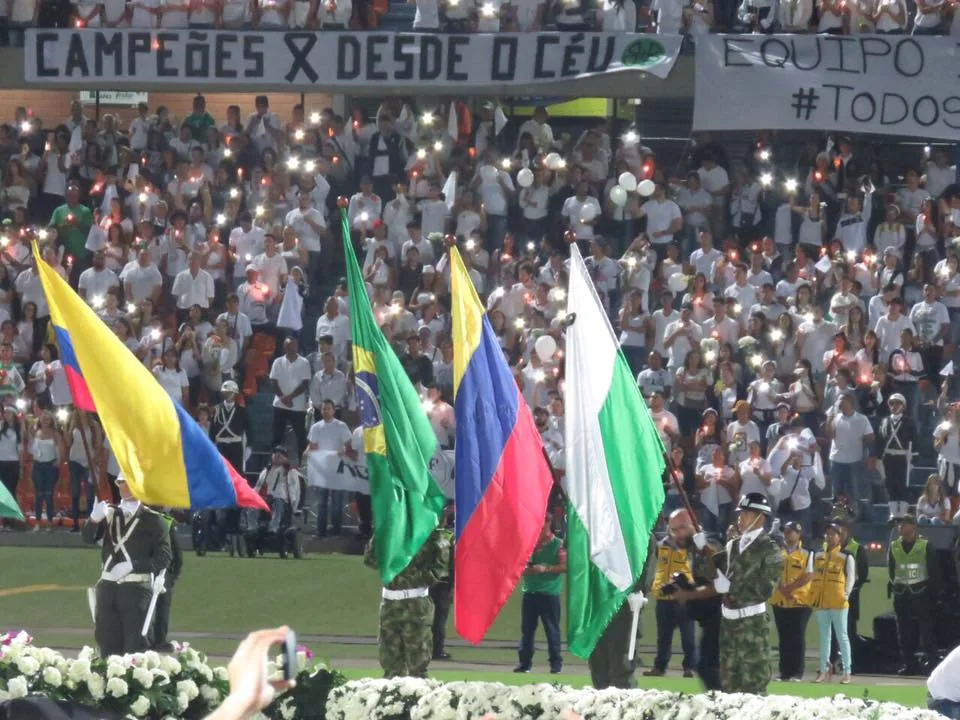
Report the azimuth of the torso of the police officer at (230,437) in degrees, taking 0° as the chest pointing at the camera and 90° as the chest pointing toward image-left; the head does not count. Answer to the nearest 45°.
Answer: approximately 0°

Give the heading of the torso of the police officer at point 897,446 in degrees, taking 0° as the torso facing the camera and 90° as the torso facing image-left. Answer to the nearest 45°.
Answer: approximately 0°

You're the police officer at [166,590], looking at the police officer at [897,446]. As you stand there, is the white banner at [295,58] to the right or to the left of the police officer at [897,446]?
left

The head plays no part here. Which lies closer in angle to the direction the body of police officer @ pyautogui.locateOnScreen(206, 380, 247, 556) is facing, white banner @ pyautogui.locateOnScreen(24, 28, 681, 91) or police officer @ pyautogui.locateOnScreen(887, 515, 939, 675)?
the police officer

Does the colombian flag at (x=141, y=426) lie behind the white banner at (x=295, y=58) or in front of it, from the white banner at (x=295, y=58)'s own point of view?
in front

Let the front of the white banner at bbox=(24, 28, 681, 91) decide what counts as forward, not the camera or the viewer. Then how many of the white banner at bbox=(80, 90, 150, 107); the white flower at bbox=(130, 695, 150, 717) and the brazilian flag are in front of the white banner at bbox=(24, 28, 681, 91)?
2

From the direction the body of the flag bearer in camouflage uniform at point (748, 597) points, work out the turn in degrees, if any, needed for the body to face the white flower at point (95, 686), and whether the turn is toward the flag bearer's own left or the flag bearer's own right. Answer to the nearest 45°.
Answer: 0° — they already face it

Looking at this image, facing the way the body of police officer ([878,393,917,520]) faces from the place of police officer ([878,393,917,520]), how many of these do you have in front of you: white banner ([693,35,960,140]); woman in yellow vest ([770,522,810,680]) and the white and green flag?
2

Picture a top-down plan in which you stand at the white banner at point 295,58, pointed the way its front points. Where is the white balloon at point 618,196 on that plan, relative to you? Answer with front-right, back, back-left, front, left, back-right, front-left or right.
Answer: front-left
